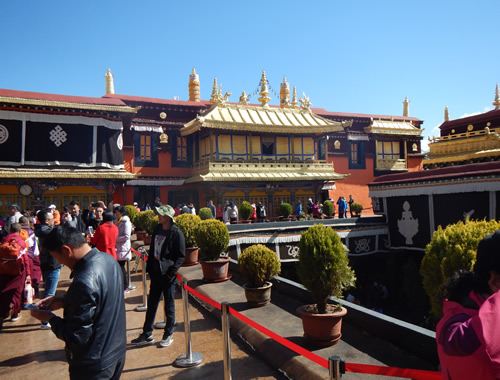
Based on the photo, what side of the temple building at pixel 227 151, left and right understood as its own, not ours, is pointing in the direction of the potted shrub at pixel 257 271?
front

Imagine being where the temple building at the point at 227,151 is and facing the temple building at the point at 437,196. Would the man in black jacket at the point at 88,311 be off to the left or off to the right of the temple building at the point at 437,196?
right

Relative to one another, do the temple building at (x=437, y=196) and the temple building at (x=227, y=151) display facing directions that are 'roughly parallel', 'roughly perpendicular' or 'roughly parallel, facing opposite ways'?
roughly perpendicular

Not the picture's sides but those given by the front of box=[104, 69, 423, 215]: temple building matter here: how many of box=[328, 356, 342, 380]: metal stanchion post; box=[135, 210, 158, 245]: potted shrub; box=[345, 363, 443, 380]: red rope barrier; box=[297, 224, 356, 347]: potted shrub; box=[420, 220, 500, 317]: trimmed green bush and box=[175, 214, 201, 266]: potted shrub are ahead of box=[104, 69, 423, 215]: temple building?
6

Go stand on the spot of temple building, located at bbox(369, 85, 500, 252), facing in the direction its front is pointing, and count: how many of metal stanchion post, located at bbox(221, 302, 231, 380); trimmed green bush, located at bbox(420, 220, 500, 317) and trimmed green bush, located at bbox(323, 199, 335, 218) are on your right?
1

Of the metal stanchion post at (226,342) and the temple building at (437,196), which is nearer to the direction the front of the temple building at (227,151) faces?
the metal stanchion post

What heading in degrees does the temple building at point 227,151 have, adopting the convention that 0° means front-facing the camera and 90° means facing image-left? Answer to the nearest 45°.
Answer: approximately 0°

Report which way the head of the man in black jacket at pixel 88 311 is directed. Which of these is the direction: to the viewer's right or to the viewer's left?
to the viewer's left

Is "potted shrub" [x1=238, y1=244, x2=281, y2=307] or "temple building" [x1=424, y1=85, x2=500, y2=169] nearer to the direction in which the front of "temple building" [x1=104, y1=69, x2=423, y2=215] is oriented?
the potted shrub

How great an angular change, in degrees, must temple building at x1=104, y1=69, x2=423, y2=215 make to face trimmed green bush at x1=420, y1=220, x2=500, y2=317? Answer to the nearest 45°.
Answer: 0° — it already faces it

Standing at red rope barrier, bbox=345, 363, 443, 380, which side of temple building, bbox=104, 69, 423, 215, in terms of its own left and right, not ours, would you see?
front

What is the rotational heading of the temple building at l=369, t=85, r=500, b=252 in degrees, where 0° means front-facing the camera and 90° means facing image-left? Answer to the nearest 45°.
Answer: approximately 45°

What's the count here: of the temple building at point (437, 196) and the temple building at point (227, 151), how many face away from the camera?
0

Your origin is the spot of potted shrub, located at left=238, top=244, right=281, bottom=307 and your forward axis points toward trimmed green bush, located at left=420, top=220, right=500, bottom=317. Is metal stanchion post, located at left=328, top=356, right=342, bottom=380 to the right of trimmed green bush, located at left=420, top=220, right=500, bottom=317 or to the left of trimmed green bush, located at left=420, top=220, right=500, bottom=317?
right
